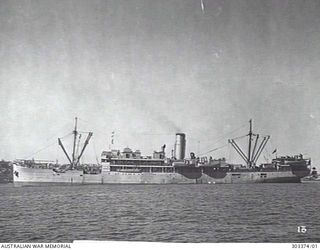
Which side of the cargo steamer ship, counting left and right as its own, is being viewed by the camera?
left
